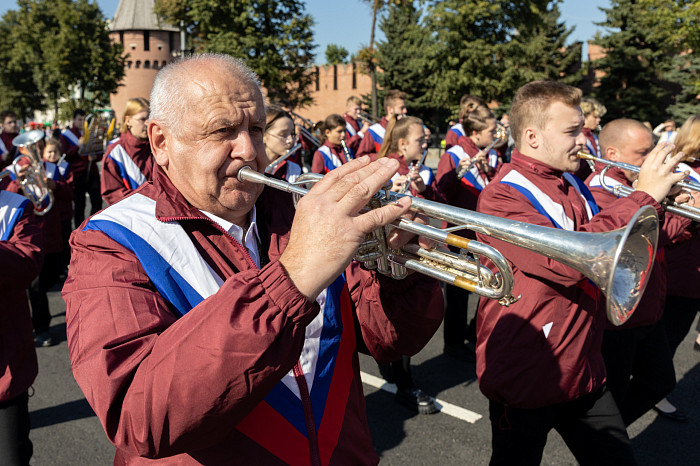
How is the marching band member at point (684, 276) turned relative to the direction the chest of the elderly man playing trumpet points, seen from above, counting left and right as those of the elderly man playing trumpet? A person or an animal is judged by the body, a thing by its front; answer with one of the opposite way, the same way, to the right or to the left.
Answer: the same way

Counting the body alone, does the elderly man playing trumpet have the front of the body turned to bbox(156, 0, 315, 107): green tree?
no

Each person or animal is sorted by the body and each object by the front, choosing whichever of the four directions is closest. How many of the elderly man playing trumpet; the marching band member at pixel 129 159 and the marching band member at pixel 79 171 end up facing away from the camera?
0

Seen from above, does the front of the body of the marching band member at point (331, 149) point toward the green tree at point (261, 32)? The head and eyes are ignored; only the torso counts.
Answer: no

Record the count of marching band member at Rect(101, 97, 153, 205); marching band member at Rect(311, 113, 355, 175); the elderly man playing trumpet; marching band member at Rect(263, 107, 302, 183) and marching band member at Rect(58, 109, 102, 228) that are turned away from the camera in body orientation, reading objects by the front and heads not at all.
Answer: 0

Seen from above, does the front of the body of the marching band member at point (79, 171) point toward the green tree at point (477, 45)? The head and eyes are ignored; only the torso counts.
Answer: no

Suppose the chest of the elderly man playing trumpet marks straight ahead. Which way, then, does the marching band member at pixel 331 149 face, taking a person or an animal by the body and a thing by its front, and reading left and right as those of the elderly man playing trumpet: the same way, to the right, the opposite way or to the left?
the same way

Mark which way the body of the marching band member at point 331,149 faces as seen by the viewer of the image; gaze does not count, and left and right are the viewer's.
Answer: facing the viewer and to the right of the viewer

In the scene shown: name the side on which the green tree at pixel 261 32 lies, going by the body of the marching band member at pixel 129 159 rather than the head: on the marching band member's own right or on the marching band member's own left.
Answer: on the marching band member's own left

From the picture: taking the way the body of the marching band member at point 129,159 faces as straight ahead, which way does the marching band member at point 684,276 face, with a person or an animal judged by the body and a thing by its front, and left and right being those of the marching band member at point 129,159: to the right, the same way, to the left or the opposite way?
the same way

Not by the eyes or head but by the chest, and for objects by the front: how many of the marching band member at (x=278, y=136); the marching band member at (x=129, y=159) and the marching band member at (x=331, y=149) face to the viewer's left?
0

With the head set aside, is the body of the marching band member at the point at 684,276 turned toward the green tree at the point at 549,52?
no

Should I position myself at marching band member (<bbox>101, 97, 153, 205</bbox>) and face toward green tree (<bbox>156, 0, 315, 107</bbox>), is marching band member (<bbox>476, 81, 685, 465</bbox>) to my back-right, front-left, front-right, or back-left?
back-right
